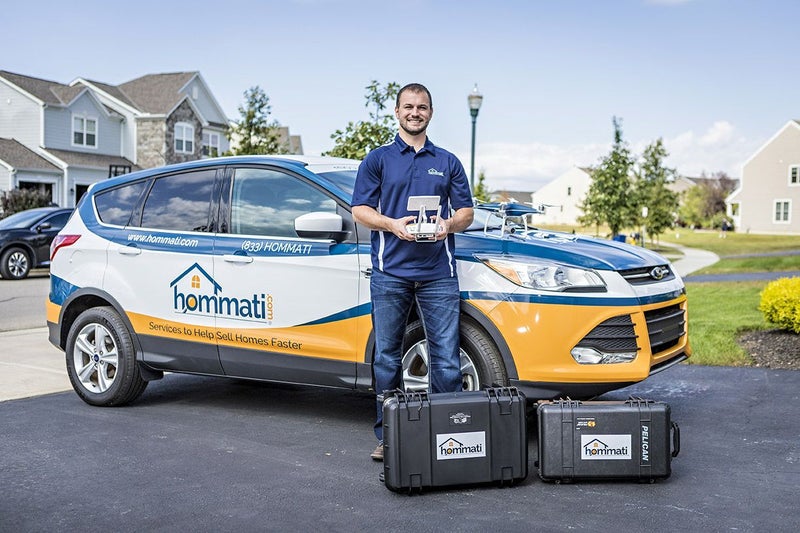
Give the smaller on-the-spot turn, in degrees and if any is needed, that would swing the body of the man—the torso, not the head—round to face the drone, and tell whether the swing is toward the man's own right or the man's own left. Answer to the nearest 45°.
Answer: approximately 135° to the man's own left

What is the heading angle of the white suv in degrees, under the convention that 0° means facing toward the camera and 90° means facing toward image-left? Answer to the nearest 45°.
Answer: approximately 315°

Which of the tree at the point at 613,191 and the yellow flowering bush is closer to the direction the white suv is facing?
the yellow flowering bush

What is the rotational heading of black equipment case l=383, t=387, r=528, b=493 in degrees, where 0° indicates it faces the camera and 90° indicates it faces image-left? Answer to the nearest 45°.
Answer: approximately 0°

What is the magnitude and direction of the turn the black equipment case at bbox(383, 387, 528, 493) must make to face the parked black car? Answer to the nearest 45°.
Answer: approximately 135° to its right

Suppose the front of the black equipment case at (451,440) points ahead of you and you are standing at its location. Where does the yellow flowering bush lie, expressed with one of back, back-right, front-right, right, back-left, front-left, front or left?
back-left

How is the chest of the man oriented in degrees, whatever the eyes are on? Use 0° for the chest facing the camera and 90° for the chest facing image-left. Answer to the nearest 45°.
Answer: approximately 0°

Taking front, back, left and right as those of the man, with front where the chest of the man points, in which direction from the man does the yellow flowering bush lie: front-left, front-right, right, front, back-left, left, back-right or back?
back-left

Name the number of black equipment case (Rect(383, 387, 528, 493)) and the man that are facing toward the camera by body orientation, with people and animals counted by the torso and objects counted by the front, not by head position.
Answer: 2
